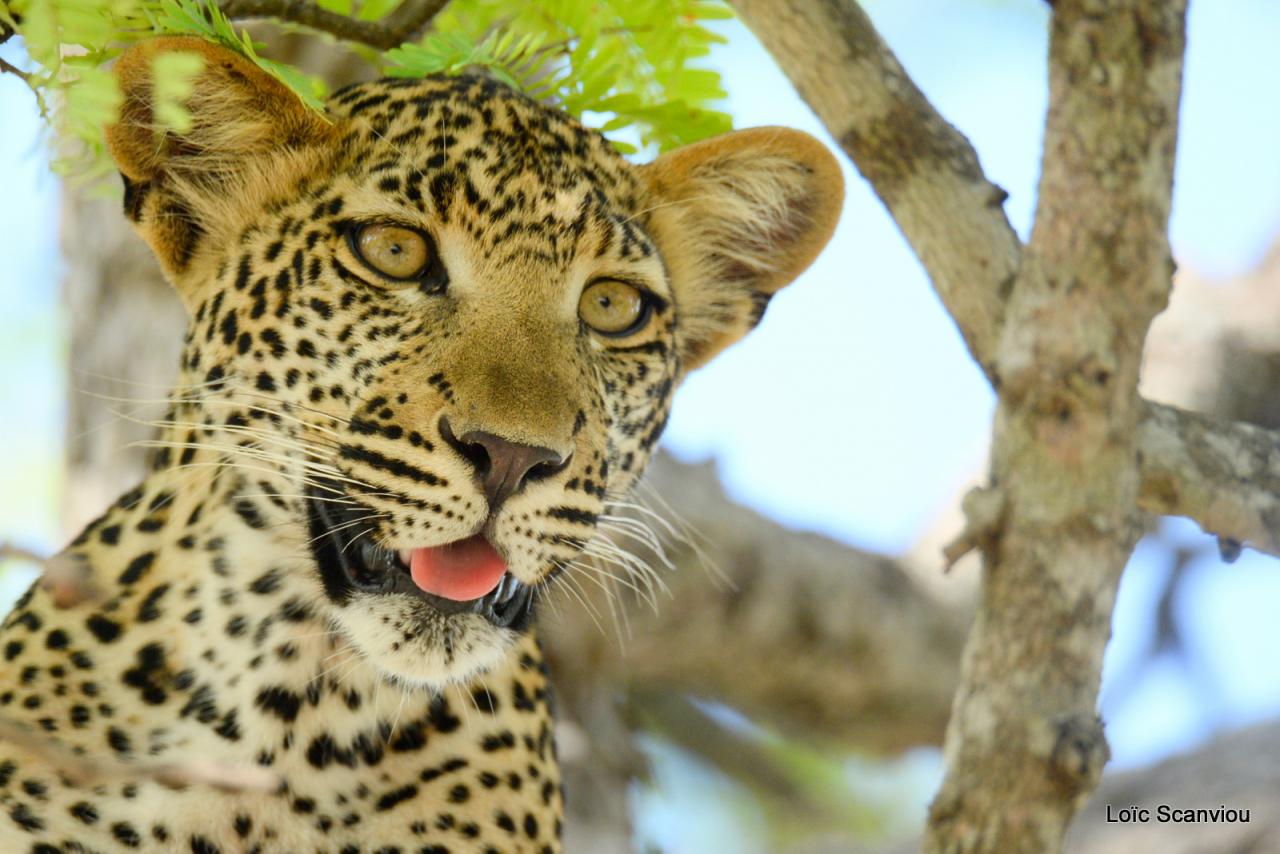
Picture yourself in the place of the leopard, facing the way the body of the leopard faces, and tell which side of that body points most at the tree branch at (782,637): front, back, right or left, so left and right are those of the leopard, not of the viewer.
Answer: left

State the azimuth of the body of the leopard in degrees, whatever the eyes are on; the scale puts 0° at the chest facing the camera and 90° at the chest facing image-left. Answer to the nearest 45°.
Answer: approximately 315°
